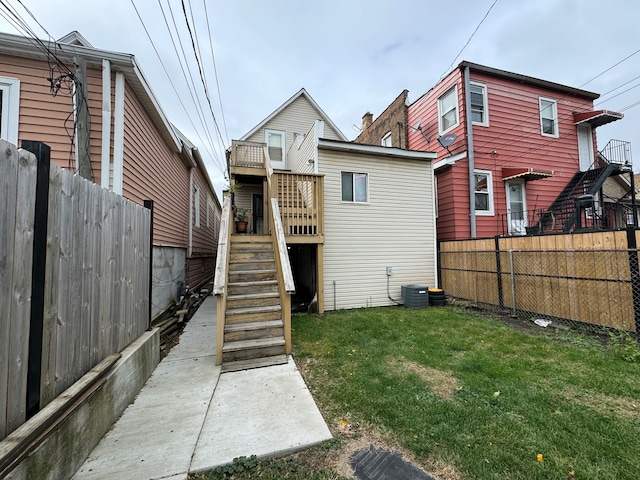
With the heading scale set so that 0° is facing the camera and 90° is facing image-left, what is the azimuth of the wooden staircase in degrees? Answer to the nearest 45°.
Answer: approximately 0°

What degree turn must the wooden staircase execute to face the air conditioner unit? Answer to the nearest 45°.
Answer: approximately 135° to its left

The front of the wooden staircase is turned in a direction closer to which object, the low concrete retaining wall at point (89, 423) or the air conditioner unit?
the low concrete retaining wall
